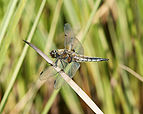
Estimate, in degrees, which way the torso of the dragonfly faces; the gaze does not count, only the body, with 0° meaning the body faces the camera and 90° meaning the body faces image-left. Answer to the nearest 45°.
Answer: approximately 90°
